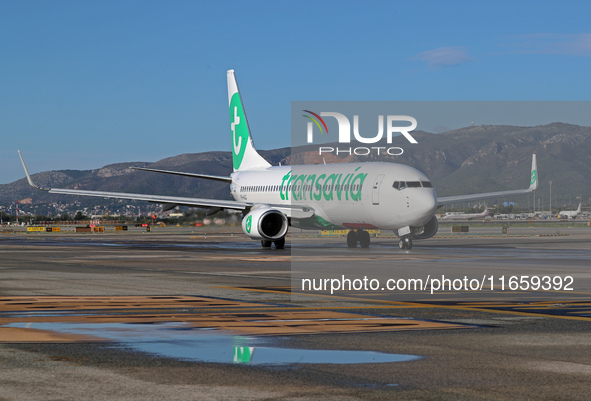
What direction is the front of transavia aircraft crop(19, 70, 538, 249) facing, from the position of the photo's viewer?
facing the viewer and to the right of the viewer
